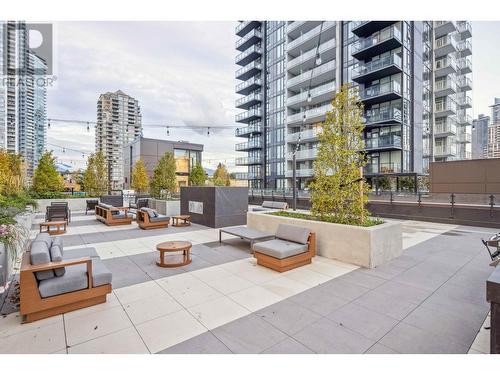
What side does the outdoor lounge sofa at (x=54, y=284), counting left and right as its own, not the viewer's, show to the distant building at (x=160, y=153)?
left

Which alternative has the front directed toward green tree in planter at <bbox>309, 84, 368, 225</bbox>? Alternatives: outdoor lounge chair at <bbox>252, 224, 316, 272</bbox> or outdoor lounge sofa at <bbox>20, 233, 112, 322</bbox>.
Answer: outdoor lounge sofa at <bbox>20, 233, 112, 322</bbox>

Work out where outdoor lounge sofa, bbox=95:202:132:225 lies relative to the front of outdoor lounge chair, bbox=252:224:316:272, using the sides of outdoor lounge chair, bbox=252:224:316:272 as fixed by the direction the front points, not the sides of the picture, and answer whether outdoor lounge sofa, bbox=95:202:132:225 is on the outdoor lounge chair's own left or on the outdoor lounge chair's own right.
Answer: on the outdoor lounge chair's own right

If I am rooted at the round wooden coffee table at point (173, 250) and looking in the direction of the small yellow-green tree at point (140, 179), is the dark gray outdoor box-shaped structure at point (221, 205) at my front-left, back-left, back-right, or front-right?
front-right

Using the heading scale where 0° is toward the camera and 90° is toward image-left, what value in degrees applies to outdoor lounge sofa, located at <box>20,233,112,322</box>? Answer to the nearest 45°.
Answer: approximately 270°

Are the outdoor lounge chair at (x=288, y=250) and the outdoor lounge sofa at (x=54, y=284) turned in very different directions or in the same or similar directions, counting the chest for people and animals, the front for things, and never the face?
very different directions

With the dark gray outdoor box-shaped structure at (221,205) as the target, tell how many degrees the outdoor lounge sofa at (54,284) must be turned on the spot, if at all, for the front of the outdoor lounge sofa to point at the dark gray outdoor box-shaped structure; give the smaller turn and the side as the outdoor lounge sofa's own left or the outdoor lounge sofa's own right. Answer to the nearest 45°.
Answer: approximately 45° to the outdoor lounge sofa's own left

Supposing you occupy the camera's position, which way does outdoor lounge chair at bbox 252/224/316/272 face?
facing the viewer and to the left of the viewer

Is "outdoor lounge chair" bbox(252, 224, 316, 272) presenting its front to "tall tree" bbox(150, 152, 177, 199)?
no

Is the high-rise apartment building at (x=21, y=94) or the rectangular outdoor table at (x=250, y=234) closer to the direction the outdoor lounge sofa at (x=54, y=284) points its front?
the rectangular outdoor table

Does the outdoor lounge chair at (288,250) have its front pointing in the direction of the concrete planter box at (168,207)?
no

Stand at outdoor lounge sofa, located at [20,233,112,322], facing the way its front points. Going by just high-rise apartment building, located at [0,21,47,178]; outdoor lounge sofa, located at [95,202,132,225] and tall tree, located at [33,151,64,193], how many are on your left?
3

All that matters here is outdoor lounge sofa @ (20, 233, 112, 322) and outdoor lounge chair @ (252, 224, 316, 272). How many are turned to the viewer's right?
1

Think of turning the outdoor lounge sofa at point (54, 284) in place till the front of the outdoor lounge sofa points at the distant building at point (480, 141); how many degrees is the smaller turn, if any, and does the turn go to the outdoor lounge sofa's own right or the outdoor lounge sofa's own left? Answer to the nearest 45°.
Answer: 0° — it already faces it

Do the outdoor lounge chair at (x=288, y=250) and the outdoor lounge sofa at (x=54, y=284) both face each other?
yes

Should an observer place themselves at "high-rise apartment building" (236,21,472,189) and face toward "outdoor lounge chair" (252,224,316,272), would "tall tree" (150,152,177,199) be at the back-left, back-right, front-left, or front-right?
front-right

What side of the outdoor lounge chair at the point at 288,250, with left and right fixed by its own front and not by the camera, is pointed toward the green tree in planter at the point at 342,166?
back
